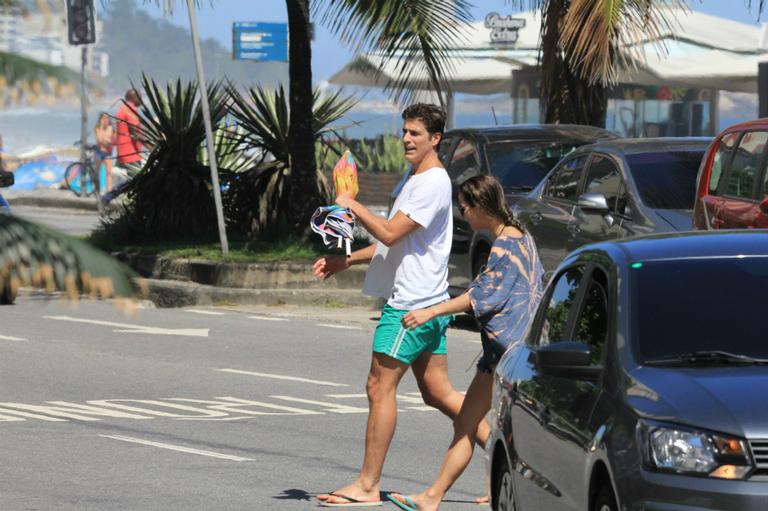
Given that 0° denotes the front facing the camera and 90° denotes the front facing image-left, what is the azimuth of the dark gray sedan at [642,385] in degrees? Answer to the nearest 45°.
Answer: approximately 315°

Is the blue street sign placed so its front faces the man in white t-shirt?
yes

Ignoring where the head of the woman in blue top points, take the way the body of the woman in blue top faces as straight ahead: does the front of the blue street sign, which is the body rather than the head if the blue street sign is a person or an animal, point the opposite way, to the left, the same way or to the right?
to the left

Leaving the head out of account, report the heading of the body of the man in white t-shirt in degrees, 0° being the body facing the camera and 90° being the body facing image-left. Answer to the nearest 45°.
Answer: approximately 90°

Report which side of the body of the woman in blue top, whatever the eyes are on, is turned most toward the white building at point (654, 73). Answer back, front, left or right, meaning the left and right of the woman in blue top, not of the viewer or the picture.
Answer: right

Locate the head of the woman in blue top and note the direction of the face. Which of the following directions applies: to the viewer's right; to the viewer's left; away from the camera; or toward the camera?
to the viewer's left

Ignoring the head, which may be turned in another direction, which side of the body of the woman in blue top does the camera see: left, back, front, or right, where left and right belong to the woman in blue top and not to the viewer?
left
